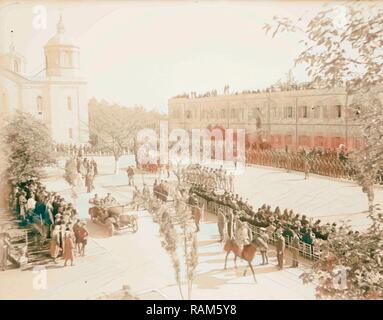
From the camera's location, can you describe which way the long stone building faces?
facing the viewer and to the left of the viewer

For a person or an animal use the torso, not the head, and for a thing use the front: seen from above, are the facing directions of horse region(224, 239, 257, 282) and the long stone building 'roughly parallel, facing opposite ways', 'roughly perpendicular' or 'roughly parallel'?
roughly perpendicular

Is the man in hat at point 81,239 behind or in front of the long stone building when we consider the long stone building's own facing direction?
in front
